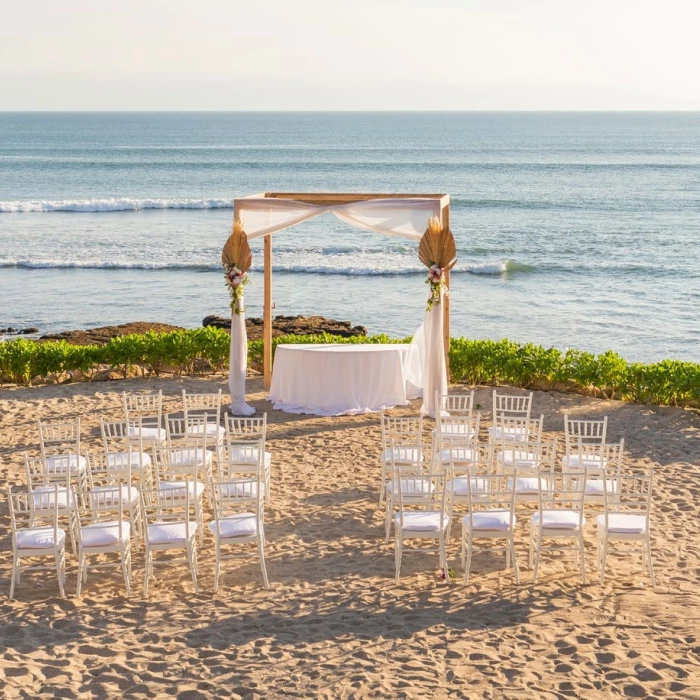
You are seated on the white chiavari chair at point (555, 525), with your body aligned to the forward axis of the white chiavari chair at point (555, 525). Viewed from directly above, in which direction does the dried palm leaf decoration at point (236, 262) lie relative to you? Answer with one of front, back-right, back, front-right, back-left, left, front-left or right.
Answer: front-left

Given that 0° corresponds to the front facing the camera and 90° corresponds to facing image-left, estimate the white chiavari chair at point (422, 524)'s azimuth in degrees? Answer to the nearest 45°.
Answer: approximately 180°

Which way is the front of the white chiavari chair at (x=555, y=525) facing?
away from the camera

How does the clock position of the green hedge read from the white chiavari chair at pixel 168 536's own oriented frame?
The green hedge is roughly at 1 o'clock from the white chiavari chair.

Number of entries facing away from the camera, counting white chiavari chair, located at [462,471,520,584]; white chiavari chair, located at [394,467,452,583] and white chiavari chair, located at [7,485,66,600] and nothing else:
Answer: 3

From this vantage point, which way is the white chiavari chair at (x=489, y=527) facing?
away from the camera

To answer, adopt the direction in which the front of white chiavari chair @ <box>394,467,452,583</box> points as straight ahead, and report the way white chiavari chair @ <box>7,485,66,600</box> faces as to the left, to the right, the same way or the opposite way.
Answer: the same way

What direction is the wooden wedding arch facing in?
toward the camera

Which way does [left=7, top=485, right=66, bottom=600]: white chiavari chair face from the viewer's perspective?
away from the camera

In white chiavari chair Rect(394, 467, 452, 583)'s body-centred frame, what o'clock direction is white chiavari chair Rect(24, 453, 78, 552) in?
white chiavari chair Rect(24, 453, 78, 552) is roughly at 9 o'clock from white chiavari chair Rect(394, 467, 452, 583).

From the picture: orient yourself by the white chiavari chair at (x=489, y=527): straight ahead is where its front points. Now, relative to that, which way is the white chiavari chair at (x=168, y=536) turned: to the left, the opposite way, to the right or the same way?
the same way

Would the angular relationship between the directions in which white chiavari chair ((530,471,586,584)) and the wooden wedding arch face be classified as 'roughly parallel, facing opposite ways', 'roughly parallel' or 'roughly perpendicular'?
roughly parallel, facing opposite ways

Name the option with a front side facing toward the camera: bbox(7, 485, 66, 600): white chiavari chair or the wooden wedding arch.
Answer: the wooden wedding arch

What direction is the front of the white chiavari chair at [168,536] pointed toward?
away from the camera

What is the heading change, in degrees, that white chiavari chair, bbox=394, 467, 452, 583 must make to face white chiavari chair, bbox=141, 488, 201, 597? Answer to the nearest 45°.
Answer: approximately 90° to its left

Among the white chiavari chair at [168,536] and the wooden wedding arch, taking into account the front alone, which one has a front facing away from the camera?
the white chiavari chair

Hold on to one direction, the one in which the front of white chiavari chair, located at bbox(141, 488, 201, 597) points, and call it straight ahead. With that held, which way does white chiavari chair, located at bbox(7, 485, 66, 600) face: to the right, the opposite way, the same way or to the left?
the same way

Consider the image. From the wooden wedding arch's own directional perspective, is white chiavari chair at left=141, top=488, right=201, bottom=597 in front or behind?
in front

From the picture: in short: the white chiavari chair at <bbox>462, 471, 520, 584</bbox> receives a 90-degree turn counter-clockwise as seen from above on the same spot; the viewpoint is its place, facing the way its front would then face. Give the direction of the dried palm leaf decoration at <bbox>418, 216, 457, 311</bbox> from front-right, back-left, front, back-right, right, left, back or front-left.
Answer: right

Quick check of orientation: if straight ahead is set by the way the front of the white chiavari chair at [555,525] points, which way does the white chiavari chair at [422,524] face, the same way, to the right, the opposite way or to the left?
the same way
